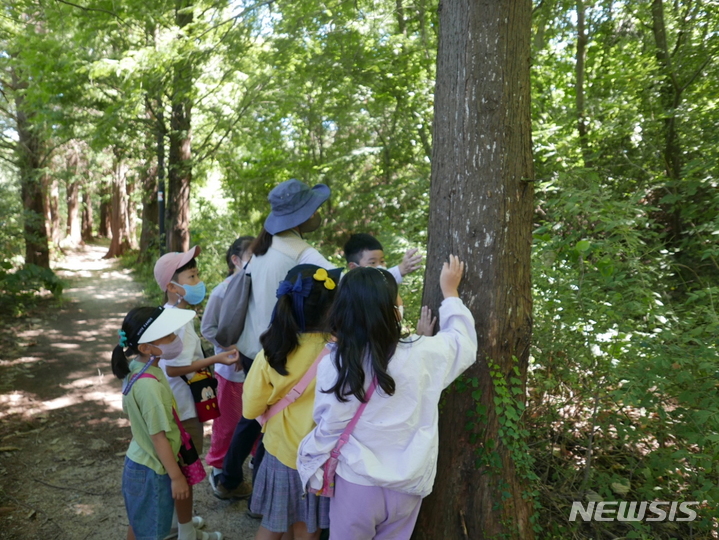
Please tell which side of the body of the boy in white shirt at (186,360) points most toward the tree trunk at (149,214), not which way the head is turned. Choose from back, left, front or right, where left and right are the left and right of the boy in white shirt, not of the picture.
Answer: left

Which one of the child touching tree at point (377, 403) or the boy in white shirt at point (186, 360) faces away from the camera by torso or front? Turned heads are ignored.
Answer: the child touching tree

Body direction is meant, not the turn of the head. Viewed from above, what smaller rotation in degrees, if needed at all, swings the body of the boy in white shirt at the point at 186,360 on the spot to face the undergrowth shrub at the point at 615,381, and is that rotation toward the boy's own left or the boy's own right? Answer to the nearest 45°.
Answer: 0° — they already face it

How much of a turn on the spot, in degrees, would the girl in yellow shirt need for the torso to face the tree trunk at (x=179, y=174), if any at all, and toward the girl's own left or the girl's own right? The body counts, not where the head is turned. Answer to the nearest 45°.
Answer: approximately 45° to the girl's own left

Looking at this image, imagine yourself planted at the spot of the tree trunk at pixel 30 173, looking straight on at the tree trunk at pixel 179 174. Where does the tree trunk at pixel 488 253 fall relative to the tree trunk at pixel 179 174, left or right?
right

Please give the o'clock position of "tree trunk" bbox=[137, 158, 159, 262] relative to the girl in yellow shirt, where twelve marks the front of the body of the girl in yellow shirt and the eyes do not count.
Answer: The tree trunk is roughly at 10 o'clock from the girl in yellow shirt.

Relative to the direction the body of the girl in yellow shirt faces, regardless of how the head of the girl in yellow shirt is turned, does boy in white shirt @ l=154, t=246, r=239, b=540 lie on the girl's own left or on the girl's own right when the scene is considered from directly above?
on the girl's own left

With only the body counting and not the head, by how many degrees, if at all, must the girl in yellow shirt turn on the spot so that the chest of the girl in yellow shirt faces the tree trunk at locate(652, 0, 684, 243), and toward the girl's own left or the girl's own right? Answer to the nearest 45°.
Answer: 0° — they already face it

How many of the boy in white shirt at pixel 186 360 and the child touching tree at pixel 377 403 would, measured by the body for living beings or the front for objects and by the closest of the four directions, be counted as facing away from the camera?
1

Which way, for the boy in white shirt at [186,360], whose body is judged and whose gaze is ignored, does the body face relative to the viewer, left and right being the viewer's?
facing to the right of the viewer

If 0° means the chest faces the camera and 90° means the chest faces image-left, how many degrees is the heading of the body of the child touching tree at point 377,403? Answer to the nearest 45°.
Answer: approximately 180°

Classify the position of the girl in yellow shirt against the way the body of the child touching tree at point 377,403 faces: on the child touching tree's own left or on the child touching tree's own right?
on the child touching tree's own left

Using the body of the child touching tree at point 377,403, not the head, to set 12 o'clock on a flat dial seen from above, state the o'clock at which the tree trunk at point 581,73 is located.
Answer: The tree trunk is roughly at 1 o'clock from the child touching tree.

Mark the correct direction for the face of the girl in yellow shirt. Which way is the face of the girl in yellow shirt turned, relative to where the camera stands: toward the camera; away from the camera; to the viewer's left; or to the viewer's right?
away from the camera

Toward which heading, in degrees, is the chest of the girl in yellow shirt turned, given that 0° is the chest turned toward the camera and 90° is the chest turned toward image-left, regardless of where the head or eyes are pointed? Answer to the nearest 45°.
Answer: approximately 225°

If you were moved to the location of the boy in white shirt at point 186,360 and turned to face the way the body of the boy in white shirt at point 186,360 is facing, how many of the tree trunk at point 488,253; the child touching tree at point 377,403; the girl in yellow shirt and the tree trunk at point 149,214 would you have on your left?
1

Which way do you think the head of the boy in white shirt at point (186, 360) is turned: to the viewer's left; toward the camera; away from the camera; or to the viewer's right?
to the viewer's right

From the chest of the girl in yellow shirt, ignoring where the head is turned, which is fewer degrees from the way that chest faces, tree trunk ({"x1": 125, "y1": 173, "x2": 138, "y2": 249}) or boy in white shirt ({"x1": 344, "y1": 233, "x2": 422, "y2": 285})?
the boy in white shirt

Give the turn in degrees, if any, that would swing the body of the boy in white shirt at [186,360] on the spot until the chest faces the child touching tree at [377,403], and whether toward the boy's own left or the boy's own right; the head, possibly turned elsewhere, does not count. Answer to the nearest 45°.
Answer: approximately 45° to the boy's own right

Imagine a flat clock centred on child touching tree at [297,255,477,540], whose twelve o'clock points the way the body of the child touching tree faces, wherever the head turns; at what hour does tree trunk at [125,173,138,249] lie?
The tree trunk is roughly at 11 o'clock from the child touching tree.
